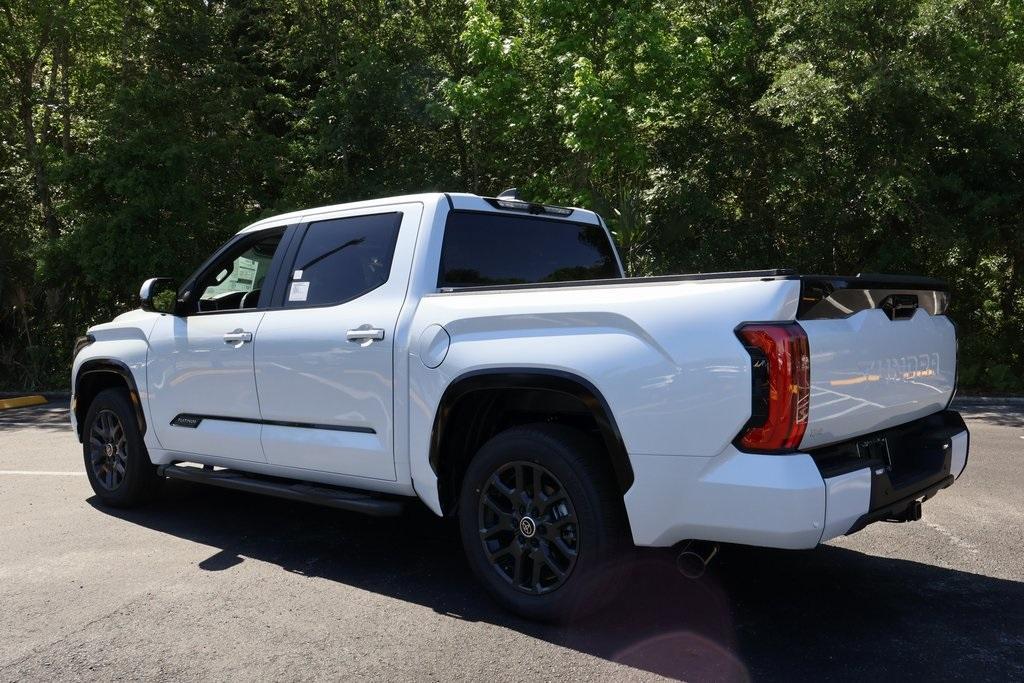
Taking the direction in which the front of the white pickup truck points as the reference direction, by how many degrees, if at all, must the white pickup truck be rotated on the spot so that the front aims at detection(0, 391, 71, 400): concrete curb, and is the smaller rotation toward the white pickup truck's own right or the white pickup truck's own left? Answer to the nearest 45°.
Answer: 0° — it already faces it

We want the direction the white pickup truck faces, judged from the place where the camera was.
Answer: facing away from the viewer and to the left of the viewer
